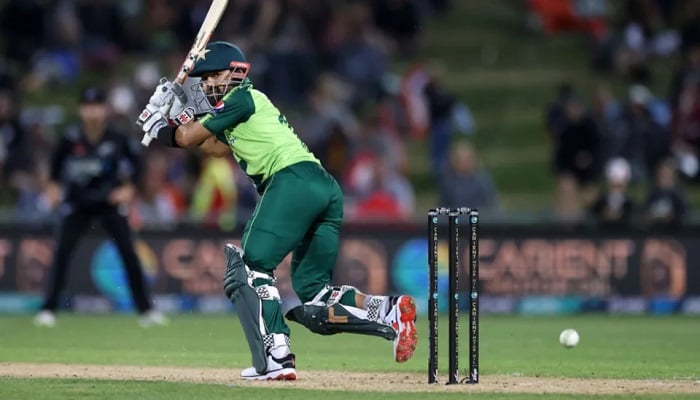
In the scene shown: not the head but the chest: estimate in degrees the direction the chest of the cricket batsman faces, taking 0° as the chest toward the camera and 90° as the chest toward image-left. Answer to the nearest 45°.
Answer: approximately 90°

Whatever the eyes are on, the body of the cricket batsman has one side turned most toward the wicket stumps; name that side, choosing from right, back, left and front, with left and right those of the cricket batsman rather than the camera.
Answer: back

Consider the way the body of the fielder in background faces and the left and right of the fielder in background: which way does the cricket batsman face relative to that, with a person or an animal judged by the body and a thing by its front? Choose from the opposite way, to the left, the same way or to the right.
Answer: to the right

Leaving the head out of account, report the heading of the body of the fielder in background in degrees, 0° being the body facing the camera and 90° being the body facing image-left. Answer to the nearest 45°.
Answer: approximately 0°

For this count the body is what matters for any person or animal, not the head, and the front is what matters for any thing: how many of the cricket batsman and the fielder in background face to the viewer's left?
1

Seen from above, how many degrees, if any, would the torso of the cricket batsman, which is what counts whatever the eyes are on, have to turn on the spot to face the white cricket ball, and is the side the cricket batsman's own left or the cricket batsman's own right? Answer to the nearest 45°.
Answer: approximately 135° to the cricket batsman's own right

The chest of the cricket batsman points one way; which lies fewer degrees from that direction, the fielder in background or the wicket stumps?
the fielder in background

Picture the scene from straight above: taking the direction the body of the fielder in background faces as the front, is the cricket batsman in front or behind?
in front
